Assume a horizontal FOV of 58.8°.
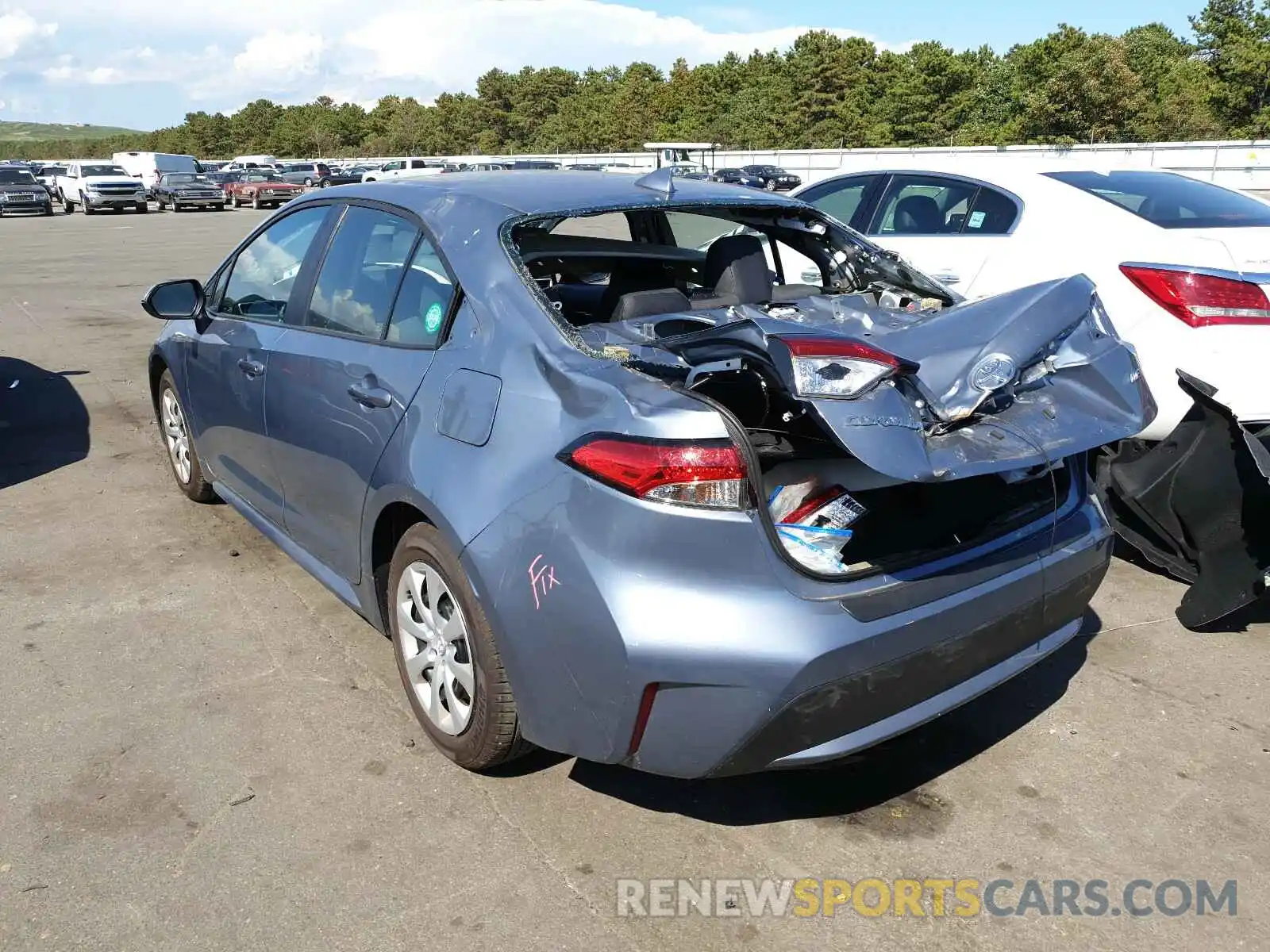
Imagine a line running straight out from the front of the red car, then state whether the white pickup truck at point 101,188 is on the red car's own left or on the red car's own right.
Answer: on the red car's own right

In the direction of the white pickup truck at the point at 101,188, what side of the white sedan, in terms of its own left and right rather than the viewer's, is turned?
front

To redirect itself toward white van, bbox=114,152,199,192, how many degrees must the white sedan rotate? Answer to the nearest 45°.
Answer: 0° — it already faces it

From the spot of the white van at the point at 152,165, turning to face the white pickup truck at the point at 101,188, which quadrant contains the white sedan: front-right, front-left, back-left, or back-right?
front-left

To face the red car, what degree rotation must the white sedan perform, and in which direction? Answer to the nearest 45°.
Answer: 0° — it already faces it

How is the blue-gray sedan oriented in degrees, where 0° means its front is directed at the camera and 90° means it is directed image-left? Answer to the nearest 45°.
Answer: approximately 135°

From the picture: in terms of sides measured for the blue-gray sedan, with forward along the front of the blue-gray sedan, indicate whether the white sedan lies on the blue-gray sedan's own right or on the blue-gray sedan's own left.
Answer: on the blue-gray sedan's own right

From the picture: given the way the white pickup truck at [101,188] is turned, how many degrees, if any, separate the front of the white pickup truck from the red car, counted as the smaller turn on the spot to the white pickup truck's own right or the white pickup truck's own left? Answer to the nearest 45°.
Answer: approximately 90° to the white pickup truck's own left

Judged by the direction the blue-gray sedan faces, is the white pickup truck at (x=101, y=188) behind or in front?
in front

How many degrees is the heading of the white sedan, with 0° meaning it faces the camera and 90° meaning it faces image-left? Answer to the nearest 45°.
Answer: approximately 135°

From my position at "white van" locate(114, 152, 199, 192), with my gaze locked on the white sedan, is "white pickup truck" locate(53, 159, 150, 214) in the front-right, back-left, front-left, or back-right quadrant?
front-right

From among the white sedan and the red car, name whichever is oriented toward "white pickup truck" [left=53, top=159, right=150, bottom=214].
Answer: the white sedan

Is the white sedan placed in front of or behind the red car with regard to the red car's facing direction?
in front

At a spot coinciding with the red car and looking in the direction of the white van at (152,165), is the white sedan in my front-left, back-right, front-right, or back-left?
back-left

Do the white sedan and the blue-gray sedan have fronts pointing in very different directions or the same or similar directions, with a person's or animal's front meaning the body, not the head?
same or similar directions

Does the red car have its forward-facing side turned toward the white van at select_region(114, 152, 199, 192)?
no

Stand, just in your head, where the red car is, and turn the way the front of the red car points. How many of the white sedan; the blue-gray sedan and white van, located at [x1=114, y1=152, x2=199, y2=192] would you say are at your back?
1

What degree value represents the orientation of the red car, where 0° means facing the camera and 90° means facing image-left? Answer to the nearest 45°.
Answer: approximately 315°

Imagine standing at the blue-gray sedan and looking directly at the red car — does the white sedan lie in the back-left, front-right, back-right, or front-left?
front-right

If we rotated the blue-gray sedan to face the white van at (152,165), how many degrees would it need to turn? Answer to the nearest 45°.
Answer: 0° — it already faces it

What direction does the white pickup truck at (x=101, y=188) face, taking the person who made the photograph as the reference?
facing the viewer and to the right of the viewer

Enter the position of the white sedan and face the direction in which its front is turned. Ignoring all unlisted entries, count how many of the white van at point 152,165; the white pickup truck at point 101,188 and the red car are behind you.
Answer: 0
